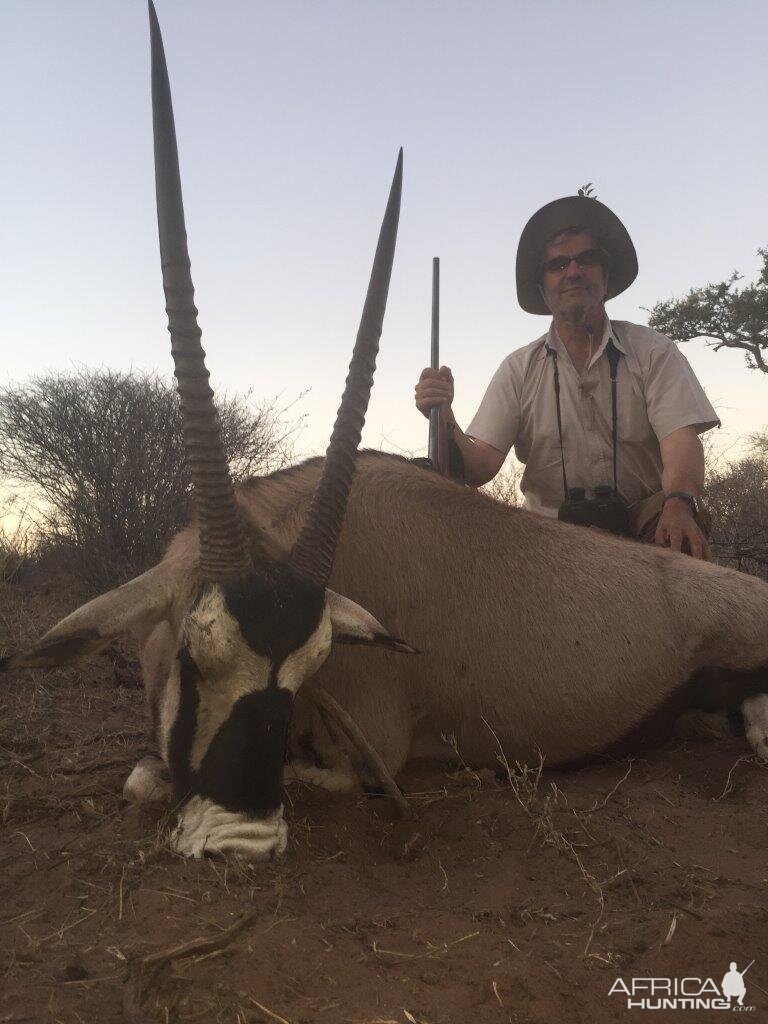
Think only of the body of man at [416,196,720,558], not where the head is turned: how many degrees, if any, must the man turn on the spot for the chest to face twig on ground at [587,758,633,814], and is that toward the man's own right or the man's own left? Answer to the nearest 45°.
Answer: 0° — they already face it

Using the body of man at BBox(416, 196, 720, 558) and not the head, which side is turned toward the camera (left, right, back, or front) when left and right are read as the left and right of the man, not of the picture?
front

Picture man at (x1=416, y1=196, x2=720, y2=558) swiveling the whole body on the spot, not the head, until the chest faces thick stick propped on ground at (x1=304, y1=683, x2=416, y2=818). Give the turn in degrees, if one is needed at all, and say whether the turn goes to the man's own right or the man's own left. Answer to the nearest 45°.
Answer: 0° — they already face it

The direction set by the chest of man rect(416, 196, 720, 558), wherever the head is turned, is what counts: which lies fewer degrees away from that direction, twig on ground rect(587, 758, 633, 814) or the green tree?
the twig on ground

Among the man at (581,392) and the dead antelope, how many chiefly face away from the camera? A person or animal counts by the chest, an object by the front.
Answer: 0

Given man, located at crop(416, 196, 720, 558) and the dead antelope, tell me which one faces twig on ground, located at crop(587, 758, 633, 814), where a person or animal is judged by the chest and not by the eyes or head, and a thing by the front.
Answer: the man

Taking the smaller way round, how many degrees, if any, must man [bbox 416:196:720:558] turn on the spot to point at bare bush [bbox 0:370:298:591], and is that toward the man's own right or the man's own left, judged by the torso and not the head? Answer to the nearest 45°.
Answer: approximately 135° to the man's own right

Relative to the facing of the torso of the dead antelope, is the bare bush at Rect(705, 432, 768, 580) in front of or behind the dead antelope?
behind

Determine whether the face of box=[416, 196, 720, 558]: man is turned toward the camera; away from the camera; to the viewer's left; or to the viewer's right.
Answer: toward the camera

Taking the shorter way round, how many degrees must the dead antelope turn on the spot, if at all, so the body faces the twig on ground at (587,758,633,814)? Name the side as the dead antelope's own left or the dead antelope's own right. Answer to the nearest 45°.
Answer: approximately 135° to the dead antelope's own left

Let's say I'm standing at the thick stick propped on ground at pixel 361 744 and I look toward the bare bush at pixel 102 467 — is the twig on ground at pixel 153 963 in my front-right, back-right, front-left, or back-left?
back-left

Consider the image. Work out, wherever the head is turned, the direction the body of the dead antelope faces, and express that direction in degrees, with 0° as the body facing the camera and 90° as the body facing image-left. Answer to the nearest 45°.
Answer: approximately 45°

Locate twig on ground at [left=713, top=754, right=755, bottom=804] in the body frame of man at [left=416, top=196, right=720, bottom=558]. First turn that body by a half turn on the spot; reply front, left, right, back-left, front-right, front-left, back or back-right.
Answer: back

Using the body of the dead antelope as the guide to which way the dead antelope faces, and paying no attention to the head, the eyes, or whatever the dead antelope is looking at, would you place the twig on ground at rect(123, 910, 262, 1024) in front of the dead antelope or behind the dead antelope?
in front
